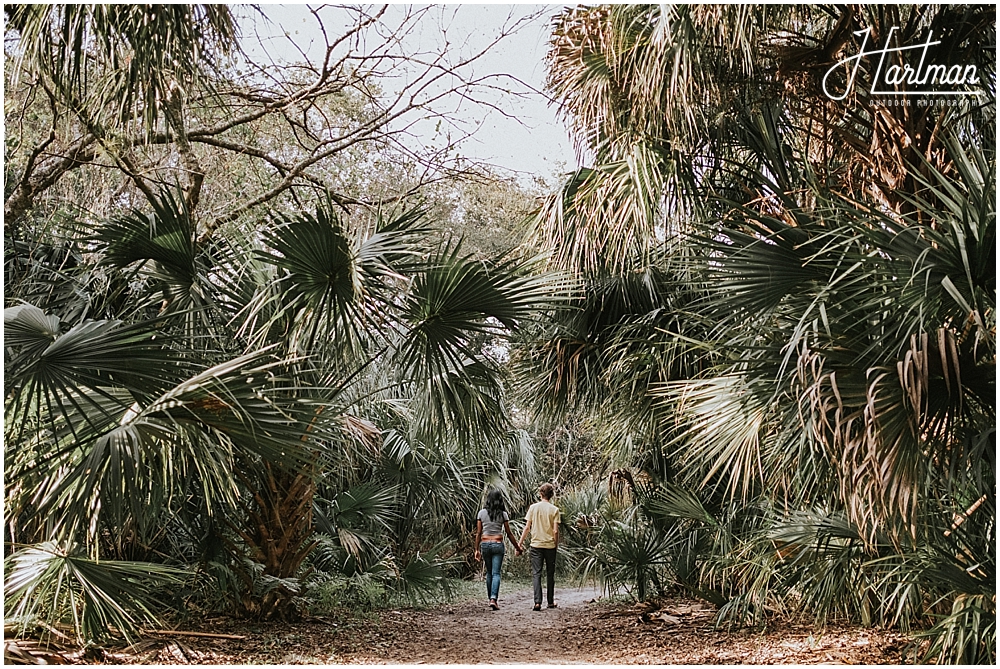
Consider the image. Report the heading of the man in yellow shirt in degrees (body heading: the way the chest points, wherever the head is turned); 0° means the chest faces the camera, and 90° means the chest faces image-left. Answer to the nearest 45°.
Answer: approximately 180°

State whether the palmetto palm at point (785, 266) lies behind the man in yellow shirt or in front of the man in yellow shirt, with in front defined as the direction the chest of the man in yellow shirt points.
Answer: behind

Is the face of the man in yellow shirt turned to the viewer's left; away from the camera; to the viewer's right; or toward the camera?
away from the camera

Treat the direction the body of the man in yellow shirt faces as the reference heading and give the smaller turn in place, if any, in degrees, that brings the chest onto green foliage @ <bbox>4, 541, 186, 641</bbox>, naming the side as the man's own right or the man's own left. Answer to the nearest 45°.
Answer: approximately 135° to the man's own left
